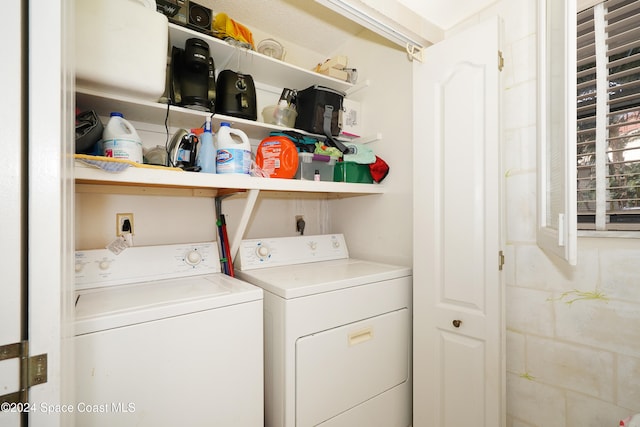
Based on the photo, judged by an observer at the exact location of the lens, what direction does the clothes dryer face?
facing the viewer and to the right of the viewer

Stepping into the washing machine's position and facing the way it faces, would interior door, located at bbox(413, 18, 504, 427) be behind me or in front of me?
in front

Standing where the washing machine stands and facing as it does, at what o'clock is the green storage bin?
The green storage bin is roughly at 10 o'clock from the washing machine.

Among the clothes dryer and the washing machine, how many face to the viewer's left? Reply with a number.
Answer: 0
